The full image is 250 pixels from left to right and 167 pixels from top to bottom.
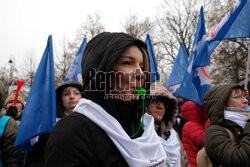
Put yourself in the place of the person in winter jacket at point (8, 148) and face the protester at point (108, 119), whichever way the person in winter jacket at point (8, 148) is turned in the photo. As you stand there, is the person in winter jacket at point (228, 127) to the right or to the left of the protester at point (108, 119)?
left

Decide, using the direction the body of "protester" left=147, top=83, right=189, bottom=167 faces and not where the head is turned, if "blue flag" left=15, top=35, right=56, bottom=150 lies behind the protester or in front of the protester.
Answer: in front

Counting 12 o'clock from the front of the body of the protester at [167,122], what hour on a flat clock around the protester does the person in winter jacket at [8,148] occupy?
The person in winter jacket is roughly at 1 o'clock from the protester.

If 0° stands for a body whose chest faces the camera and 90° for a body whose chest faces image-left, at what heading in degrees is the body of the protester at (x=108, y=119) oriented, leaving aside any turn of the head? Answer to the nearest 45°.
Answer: approximately 315°

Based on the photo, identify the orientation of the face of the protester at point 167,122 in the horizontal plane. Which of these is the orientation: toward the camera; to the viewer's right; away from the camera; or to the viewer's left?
toward the camera

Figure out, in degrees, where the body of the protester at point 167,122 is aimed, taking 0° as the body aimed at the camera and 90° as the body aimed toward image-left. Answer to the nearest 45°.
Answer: approximately 45°

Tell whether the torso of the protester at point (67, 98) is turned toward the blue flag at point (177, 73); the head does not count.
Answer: no

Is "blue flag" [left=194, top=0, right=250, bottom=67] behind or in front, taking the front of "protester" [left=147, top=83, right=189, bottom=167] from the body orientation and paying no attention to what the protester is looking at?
behind
